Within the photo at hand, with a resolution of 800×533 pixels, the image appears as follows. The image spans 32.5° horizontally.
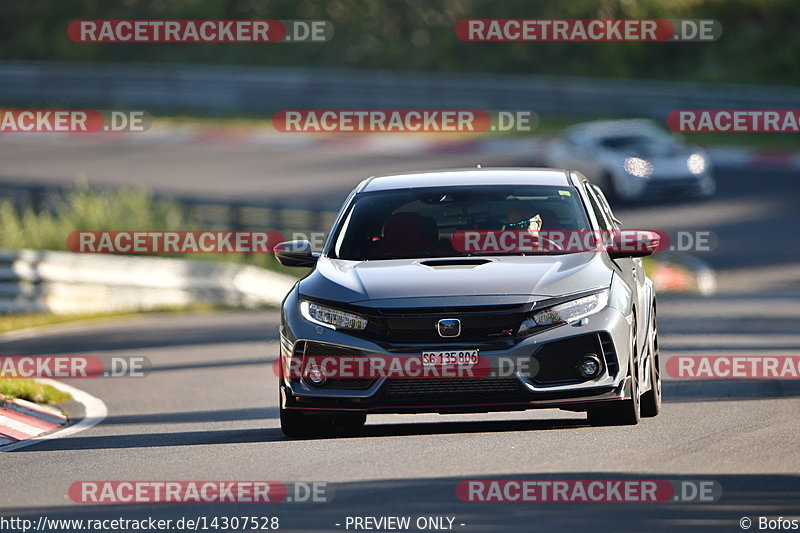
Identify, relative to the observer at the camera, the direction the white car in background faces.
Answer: facing the viewer and to the right of the viewer

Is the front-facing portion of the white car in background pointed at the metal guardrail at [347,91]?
no

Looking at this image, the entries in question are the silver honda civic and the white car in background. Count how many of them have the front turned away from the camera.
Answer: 0

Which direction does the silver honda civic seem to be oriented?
toward the camera

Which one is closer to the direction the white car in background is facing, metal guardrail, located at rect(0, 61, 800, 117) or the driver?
the driver

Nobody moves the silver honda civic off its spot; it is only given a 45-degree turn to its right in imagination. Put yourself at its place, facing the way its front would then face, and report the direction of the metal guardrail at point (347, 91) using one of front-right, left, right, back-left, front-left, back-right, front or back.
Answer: back-right

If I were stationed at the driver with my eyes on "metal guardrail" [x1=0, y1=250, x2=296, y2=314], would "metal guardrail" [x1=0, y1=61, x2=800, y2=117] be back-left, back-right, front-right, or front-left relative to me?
front-right

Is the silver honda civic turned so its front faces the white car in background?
no

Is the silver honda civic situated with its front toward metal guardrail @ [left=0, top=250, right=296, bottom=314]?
no

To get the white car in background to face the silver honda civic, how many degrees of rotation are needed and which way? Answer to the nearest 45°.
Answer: approximately 45° to its right

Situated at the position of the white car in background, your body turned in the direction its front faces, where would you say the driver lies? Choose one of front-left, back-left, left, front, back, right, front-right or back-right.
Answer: front-right
